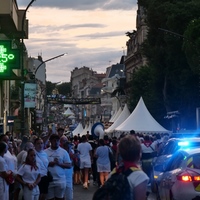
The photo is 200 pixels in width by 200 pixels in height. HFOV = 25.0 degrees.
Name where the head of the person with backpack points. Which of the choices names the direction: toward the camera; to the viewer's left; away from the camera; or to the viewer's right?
away from the camera

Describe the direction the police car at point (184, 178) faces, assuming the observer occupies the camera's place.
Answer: facing away from the viewer and to the left of the viewer

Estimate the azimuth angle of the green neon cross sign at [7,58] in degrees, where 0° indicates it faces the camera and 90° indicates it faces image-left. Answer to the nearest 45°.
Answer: approximately 0°

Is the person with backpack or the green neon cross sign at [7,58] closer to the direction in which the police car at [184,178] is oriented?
the green neon cross sign

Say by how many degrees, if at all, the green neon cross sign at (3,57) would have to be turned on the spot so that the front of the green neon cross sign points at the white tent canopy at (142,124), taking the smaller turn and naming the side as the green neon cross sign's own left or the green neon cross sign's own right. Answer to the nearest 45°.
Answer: approximately 135° to the green neon cross sign's own left
